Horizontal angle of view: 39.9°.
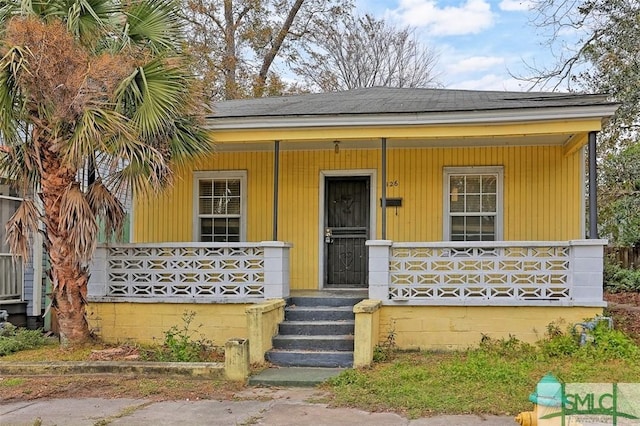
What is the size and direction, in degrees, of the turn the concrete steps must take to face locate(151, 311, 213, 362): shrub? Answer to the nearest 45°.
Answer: approximately 90° to its right

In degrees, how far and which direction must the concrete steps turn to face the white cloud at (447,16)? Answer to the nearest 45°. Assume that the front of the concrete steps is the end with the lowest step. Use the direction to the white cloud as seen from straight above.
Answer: approximately 180°

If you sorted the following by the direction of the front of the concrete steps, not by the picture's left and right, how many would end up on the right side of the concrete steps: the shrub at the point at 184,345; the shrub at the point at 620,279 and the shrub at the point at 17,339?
2

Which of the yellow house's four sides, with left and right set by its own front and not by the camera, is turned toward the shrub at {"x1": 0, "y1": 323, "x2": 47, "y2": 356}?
right

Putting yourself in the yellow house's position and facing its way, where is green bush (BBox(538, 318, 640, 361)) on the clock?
The green bush is roughly at 10 o'clock from the yellow house.

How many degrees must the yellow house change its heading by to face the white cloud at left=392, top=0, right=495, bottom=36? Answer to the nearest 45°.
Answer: approximately 180°

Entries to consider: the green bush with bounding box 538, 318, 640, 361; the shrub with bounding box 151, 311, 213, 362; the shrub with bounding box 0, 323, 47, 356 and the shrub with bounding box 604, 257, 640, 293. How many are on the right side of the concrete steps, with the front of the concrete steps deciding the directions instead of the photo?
2

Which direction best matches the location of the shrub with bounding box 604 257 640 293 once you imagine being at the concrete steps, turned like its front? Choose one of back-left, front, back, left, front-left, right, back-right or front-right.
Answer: back-left

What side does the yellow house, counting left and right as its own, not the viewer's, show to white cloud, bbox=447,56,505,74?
back

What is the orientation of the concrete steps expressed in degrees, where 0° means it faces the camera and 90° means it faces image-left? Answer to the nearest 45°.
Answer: approximately 0°

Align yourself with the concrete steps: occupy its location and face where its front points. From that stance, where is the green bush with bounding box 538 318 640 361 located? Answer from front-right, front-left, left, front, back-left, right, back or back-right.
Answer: left
